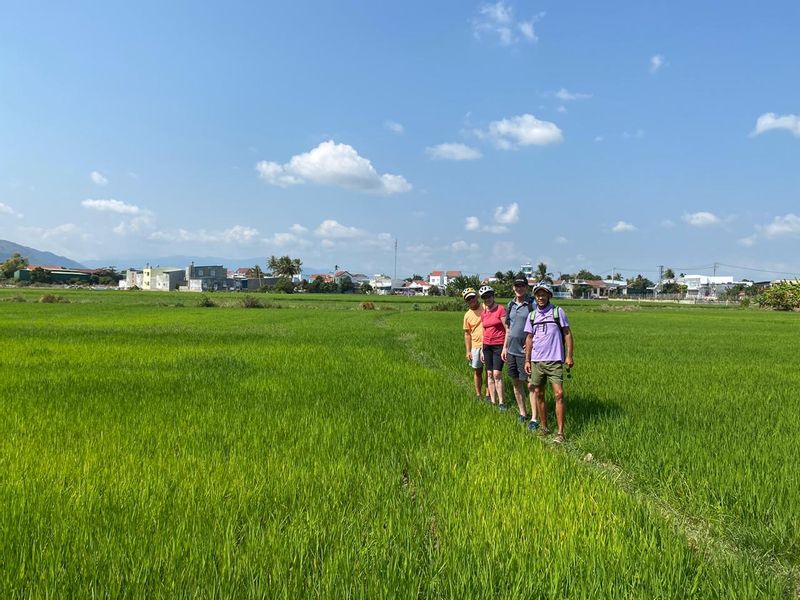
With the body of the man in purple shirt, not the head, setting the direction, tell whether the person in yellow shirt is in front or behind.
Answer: behind

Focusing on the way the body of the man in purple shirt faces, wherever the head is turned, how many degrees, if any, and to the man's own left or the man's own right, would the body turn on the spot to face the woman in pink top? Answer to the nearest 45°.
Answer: approximately 135° to the man's own right

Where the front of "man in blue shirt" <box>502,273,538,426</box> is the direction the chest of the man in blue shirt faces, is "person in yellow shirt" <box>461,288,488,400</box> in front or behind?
behind

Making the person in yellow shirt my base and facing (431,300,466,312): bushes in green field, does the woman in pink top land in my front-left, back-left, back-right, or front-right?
back-right

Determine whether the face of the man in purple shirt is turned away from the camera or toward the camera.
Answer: toward the camera

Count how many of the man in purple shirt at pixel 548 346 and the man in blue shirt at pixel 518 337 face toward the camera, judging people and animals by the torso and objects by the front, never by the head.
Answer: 2

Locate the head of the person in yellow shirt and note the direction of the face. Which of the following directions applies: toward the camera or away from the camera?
toward the camera

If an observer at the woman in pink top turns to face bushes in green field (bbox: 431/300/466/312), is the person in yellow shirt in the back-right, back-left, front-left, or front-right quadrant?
front-left

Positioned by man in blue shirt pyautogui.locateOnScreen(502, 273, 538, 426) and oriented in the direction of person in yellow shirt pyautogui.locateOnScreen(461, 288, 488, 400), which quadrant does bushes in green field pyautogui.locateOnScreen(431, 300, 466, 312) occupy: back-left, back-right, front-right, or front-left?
front-right

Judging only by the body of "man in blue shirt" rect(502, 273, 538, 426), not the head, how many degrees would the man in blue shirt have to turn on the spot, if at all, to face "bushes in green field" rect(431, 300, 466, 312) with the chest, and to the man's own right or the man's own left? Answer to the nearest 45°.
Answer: approximately 180°

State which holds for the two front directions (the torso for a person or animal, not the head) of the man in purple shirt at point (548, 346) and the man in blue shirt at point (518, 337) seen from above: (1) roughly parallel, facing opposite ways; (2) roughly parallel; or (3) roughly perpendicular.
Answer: roughly parallel

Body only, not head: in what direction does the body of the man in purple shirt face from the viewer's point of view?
toward the camera
